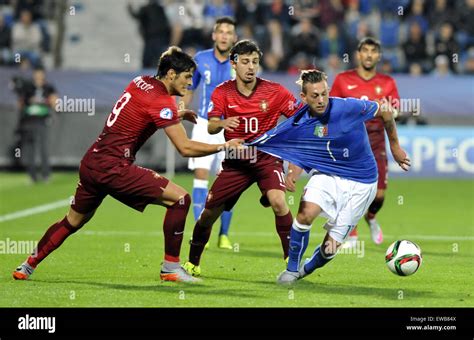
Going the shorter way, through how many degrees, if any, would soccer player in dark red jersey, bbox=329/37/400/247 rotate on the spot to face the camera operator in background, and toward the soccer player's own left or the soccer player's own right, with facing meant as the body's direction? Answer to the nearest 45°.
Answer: approximately 135° to the soccer player's own right

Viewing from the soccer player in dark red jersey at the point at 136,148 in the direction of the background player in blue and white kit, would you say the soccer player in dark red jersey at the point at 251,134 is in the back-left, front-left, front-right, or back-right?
front-right

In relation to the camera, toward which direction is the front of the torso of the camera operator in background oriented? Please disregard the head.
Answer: toward the camera

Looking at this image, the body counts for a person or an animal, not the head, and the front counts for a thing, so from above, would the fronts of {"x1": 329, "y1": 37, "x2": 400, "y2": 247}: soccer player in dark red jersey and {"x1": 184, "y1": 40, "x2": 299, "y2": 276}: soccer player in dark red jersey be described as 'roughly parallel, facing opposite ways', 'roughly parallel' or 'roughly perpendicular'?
roughly parallel

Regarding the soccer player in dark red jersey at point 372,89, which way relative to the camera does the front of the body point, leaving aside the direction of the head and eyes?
toward the camera

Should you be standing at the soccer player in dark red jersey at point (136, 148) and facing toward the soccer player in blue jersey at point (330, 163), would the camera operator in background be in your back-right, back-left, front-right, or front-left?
back-left

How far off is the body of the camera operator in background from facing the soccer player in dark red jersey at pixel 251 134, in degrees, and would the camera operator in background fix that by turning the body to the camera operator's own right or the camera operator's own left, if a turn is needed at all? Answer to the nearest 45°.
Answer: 0° — they already face them

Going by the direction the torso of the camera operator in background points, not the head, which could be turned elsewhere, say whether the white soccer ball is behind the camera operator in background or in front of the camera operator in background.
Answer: in front

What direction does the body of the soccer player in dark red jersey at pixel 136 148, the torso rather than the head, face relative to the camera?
to the viewer's right

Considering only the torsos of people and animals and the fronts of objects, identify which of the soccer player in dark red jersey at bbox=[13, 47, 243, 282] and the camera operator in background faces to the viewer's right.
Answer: the soccer player in dark red jersey

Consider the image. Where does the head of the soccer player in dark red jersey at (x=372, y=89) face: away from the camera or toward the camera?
toward the camera

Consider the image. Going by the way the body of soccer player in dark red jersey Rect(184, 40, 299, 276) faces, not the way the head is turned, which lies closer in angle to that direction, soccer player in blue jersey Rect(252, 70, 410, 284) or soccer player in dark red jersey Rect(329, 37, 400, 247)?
the soccer player in blue jersey

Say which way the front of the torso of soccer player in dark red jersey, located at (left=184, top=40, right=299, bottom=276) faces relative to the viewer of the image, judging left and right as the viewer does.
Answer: facing the viewer

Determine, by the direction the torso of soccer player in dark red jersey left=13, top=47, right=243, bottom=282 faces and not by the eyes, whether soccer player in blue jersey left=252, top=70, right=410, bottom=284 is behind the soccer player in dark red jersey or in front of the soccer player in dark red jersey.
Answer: in front

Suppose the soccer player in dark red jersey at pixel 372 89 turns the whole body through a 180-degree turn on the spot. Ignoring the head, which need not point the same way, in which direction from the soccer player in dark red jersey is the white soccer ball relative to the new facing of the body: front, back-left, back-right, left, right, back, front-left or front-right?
back
